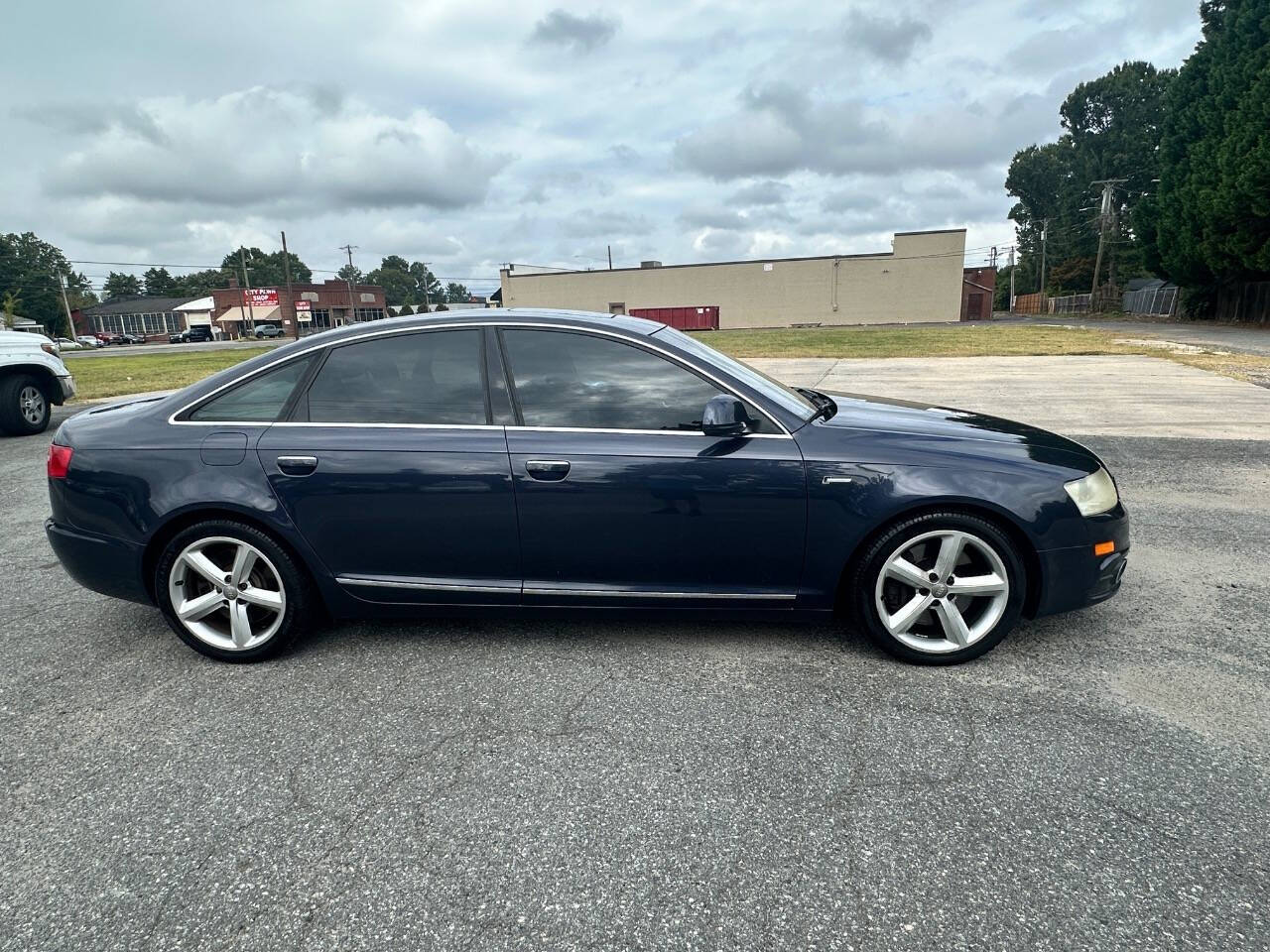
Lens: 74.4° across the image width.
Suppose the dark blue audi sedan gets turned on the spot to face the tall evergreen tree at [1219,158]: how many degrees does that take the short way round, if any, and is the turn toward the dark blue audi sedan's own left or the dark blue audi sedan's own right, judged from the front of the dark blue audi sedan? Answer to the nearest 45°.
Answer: approximately 45° to the dark blue audi sedan's own left

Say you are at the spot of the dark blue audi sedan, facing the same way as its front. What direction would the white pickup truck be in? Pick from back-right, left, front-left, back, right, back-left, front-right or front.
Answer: back-left

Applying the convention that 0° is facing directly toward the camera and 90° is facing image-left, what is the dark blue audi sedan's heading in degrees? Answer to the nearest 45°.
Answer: approximately 270°

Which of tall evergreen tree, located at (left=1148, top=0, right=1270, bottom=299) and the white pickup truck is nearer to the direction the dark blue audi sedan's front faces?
the tall evergreen tree
